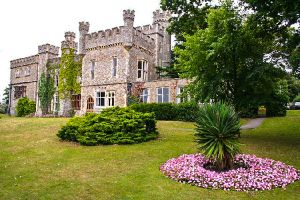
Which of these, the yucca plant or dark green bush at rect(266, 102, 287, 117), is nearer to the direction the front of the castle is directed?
the yucca plant

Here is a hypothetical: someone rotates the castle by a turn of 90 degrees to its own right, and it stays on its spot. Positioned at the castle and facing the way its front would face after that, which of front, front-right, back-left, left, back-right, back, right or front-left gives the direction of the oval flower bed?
back-left

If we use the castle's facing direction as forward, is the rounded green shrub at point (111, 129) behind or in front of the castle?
in front

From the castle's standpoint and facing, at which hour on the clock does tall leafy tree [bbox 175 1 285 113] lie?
The tall leafy tree is roughly at 10 o'clock from the castle.

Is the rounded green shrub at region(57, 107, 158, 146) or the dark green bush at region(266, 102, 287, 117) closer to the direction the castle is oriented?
the rounded green shrub

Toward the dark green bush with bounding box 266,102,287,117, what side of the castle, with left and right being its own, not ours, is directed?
left

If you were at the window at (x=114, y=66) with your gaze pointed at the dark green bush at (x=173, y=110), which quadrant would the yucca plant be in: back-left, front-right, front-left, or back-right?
front-right

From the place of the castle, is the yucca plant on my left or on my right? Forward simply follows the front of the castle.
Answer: on my left

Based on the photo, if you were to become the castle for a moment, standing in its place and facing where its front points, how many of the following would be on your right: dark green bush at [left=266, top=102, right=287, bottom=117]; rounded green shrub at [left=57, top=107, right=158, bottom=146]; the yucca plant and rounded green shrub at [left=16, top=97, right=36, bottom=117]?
1

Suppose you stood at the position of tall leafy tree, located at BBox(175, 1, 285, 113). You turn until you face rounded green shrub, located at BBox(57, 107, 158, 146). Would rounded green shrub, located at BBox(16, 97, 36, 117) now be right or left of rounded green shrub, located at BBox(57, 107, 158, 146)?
right

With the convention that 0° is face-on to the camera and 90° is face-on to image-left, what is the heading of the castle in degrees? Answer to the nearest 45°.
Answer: approximately 45°
